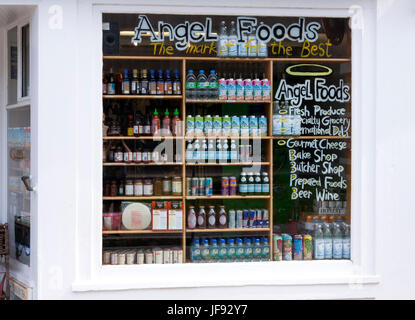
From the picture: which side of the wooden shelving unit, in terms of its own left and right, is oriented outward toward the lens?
front

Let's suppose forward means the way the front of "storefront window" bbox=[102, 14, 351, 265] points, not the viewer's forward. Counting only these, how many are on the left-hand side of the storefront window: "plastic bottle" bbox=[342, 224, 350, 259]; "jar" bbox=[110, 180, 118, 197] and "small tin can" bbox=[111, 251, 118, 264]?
1
